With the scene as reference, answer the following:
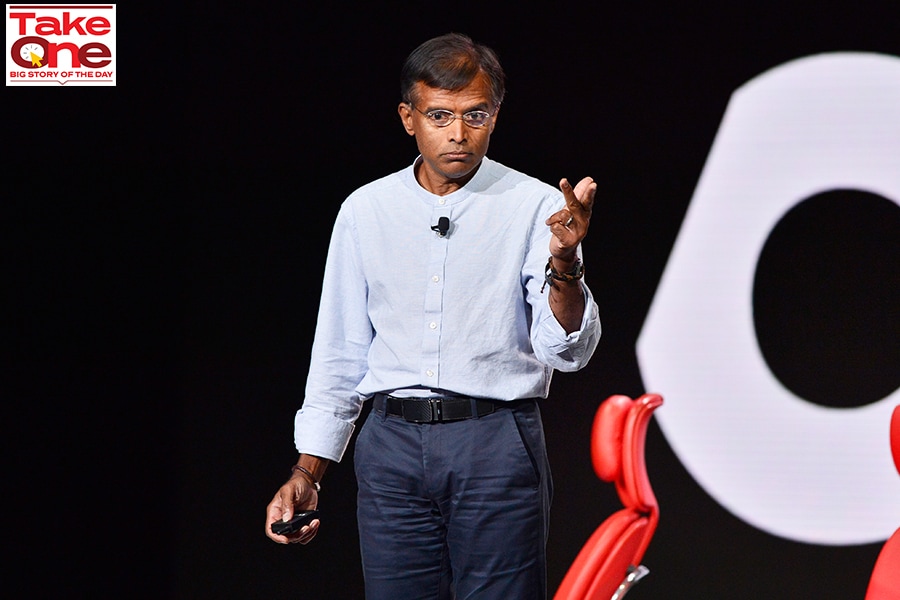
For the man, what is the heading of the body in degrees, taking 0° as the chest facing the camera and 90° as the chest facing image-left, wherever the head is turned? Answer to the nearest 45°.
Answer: approximately 0°

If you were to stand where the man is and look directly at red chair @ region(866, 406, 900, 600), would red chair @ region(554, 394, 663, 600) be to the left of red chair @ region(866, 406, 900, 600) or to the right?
right

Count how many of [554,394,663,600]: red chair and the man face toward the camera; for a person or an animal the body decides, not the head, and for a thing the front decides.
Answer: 1

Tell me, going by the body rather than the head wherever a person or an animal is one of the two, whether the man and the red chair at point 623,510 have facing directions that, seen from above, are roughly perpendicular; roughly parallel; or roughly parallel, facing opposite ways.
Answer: roughly perpendicular
